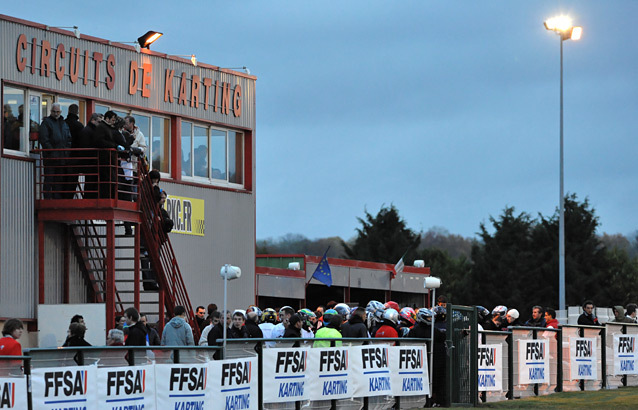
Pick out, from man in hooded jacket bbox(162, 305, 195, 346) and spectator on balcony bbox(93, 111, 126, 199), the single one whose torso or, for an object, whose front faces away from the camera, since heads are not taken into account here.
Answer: the man in hooded jacket

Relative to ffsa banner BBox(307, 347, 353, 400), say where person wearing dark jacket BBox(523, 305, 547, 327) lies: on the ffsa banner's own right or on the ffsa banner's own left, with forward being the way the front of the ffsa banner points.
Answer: on the ffsa banner's own left

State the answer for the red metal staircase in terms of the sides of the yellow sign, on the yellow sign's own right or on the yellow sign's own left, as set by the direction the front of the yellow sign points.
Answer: on the yellow sign's own right

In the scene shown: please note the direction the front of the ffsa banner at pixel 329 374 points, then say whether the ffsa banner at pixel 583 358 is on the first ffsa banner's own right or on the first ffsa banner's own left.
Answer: on the first ffsa banner's own left

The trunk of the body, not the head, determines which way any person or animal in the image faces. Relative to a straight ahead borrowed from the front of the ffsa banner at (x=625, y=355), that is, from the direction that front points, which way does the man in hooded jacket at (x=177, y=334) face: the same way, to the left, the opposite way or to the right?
the opposite way

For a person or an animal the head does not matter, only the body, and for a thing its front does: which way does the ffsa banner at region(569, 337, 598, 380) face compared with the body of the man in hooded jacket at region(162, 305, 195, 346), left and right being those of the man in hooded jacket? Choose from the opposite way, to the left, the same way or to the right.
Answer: the opposite way

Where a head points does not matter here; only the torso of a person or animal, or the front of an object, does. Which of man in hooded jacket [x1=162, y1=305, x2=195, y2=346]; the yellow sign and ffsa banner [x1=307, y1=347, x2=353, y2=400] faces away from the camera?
the man in hooded jacket
